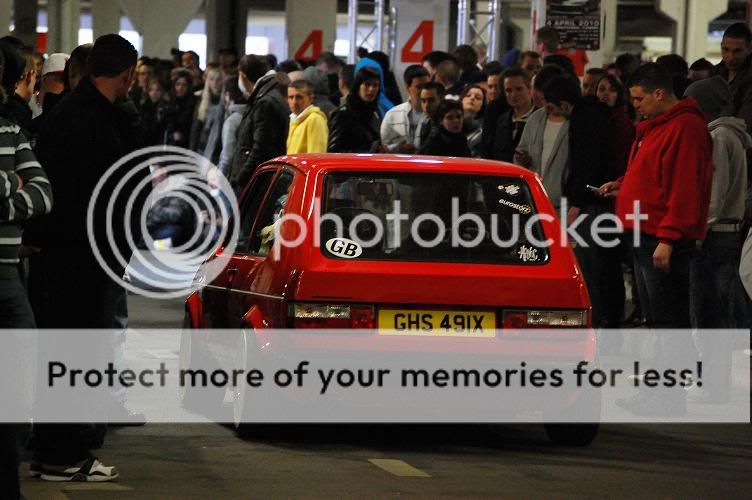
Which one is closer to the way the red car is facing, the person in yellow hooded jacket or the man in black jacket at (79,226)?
the person in yellow hooded jacket

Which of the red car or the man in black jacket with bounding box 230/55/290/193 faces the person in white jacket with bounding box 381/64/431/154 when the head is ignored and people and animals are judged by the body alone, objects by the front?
the red car

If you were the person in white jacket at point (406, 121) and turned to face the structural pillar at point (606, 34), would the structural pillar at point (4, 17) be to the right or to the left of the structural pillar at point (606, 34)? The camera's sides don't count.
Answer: left

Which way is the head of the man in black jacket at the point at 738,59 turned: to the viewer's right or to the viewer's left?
to the viewer's left

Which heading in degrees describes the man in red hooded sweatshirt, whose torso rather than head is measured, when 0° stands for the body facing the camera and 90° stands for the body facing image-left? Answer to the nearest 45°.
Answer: approximately 90°

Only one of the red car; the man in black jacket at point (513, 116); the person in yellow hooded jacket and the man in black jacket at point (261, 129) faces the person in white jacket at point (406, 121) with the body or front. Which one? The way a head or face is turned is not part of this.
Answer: the red car

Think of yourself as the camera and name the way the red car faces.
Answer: facing away from the viewer

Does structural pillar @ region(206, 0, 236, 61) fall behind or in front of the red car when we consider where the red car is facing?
in front
